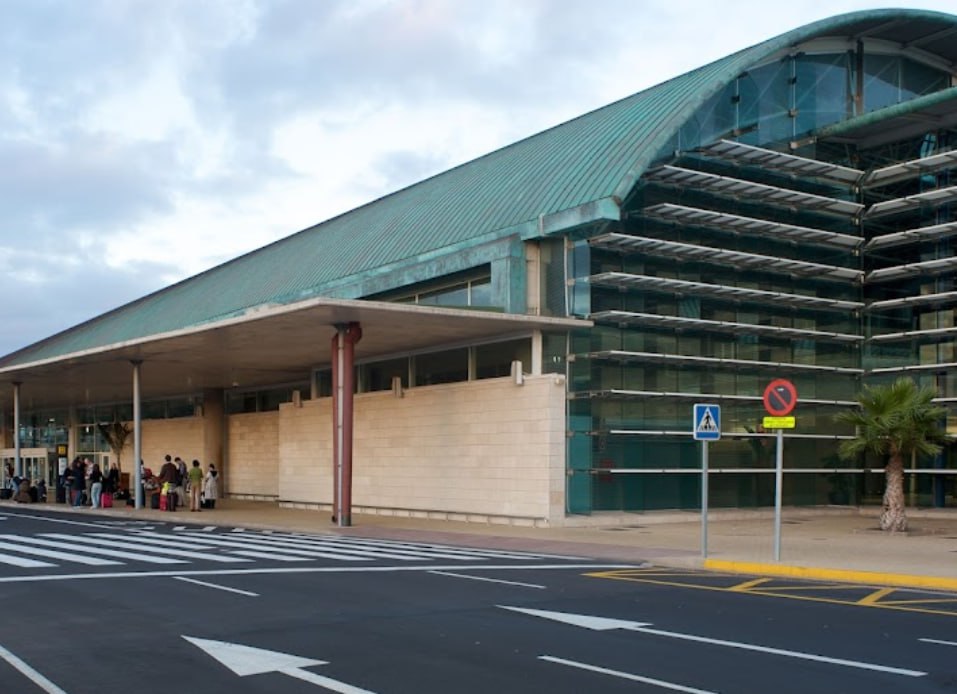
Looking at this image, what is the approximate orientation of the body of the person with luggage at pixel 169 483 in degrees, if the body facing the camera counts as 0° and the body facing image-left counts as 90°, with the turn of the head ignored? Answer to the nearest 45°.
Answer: approximately 180°

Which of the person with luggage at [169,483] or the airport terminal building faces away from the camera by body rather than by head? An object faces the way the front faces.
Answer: the person with luggage

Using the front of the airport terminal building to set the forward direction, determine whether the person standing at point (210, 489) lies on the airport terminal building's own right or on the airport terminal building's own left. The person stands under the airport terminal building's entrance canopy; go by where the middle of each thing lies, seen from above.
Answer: on the airport terminal building's own right

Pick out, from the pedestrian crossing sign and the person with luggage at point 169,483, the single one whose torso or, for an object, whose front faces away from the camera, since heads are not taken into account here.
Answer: the person with luggage

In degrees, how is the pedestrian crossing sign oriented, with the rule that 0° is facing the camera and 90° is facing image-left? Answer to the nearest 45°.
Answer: approximately 0°

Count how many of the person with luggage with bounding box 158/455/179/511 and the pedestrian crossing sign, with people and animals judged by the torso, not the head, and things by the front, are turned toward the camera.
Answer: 1

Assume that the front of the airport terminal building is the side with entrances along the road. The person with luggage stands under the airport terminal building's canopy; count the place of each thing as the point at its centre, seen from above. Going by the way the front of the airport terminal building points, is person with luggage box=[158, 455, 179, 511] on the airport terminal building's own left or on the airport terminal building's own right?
on the airport terminal building's own right
